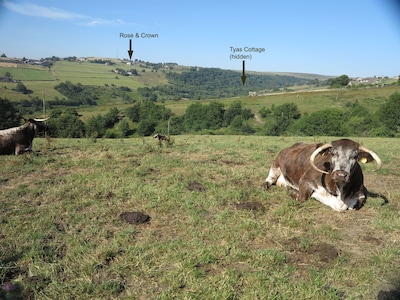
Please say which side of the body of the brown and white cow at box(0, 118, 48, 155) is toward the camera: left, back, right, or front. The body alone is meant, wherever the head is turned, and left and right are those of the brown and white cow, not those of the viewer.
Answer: right

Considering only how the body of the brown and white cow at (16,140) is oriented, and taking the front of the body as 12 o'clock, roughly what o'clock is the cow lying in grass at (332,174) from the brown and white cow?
The cow lying in grass is roughly at 2 o'clock from the brown and white cow.

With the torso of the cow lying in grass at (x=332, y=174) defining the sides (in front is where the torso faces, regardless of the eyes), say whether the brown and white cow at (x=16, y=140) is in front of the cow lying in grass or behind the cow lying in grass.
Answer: behind

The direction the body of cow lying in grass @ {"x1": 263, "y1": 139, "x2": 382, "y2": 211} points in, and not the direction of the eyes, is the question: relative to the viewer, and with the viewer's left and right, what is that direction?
facing the viewer and to the right of the viewer

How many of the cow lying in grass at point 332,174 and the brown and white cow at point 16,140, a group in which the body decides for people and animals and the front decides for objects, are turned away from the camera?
0
